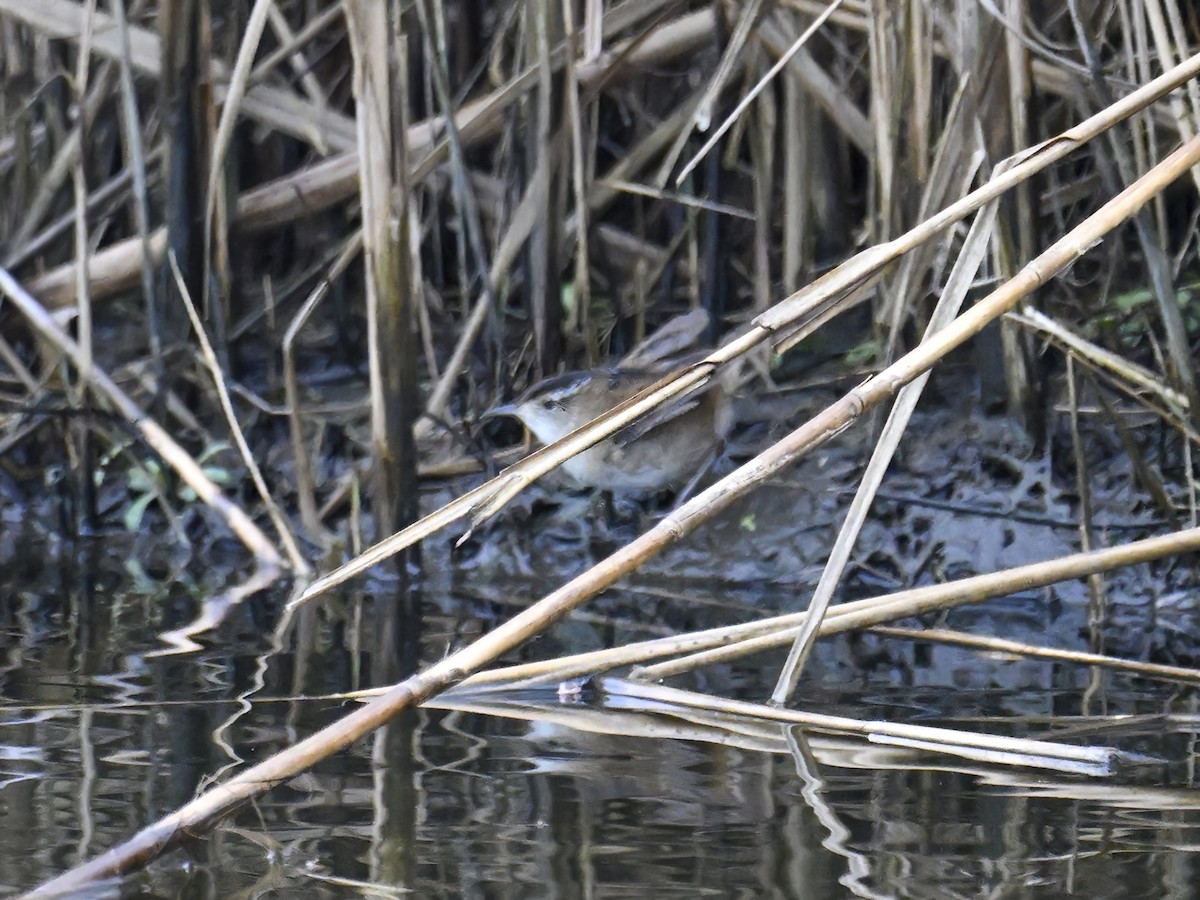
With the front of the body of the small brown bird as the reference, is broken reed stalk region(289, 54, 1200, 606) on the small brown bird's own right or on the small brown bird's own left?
on the small brown bird's own left

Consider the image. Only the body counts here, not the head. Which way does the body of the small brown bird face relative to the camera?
to the viewer's left

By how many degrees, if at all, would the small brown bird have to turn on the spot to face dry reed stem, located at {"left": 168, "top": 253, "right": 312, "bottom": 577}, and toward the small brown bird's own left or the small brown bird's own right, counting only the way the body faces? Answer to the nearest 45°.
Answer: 0° — it already faces it

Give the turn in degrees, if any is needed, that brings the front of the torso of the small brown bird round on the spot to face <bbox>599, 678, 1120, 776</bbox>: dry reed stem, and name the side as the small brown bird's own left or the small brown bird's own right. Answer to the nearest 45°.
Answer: approximately 90° to the small brown bird's own left

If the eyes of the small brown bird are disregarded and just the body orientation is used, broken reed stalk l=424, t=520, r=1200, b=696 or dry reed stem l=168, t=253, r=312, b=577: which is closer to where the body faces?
the dry reed stem
